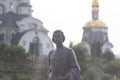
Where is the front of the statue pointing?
toward the camera
